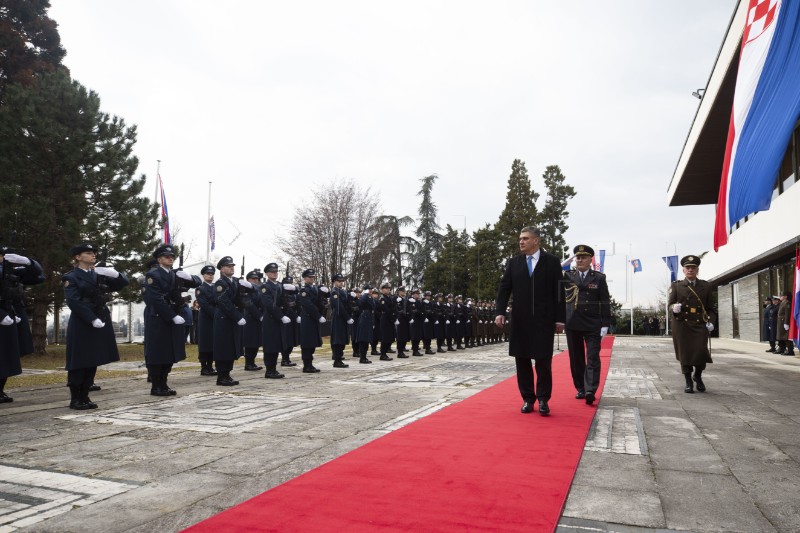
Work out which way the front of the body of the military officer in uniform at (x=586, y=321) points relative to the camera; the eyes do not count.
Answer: toward the camera

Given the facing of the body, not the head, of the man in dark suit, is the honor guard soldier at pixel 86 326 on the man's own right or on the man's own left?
on the man's own right

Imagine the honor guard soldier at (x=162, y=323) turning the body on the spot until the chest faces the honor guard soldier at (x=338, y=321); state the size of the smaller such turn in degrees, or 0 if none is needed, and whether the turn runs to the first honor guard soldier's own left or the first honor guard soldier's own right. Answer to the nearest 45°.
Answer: approximately 90° to the first honor guard soldier's own left

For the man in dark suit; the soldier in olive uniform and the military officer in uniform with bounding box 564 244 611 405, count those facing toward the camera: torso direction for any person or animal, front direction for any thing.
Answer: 3

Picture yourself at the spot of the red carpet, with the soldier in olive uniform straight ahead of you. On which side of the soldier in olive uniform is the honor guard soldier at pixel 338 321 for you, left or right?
left

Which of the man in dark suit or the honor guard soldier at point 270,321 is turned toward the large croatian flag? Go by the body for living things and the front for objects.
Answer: the honor guard soldier

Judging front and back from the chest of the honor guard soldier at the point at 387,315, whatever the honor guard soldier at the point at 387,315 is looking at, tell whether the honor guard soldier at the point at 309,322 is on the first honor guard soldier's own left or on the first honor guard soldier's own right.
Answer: on the first honor guard soldier's own right

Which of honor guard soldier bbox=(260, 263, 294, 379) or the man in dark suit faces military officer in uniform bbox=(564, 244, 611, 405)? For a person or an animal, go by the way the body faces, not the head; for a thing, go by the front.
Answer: the honor guard soldier

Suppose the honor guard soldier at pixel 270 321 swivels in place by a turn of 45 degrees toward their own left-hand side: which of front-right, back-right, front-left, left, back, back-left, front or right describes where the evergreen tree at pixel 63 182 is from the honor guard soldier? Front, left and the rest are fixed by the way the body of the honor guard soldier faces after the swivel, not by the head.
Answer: back-left

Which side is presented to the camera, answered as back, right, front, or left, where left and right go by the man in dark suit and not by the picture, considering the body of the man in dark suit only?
front

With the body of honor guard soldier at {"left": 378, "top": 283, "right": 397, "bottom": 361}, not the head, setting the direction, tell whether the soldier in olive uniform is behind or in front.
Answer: in front

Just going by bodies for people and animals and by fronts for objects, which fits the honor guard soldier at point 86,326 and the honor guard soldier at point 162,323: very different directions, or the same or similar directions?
same or similar directions
